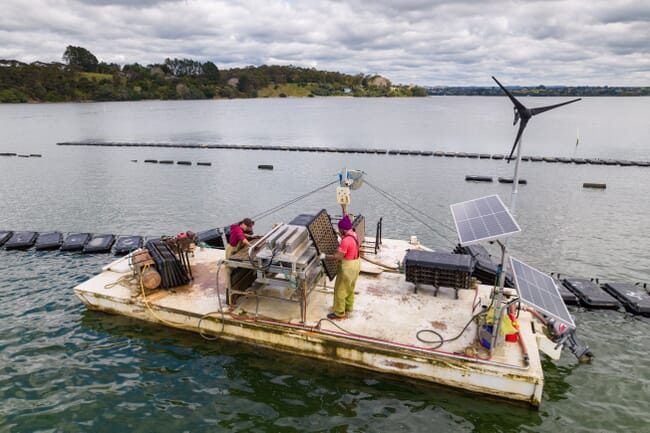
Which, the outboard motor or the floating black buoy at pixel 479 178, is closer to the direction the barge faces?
the floating black buoy

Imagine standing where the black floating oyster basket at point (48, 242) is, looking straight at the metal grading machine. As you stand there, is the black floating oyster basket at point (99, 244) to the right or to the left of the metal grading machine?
left

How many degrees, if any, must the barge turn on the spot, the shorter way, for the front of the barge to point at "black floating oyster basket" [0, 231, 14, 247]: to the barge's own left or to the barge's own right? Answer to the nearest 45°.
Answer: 0° — it already faces it

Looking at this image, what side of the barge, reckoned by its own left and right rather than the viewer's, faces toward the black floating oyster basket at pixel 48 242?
front

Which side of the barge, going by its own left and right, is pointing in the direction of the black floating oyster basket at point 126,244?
front

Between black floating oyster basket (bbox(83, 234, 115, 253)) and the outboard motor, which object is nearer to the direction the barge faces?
the black floating oyster basket

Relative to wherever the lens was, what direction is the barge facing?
facing away from the viewer and to the left of the viewer

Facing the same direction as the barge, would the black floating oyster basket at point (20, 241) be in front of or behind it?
in front

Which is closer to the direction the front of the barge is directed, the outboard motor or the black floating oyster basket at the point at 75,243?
the black floating oyster basket

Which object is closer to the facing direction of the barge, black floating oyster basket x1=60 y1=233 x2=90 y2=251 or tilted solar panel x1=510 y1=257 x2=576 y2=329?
the black floating oyster basket

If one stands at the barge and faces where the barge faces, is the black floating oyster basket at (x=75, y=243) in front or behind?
in front

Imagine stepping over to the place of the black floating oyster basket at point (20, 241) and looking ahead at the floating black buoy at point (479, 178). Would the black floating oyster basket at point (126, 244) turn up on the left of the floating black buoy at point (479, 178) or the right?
right

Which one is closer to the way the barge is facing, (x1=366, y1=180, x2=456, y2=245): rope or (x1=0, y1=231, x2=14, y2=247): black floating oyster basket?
the black floating oyster basket
